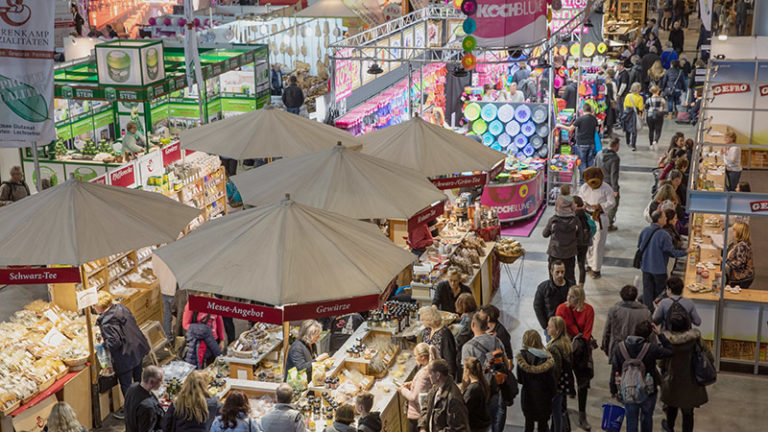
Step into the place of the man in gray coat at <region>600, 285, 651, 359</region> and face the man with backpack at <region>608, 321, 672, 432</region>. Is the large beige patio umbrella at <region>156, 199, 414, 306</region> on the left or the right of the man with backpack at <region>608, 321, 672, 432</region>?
right

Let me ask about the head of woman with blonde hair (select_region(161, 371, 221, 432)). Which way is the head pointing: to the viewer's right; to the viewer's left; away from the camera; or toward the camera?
away from the camera

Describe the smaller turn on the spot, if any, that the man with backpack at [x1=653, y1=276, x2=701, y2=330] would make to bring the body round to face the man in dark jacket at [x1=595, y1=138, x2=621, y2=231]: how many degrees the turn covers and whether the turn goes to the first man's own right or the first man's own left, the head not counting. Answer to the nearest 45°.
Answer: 0° — they already face them

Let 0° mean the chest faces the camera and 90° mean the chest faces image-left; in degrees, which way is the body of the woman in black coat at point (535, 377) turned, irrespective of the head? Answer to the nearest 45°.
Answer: approximately 180°

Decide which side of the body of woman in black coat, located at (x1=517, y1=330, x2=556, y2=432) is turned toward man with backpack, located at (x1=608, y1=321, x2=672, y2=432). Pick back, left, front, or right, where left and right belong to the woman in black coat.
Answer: right

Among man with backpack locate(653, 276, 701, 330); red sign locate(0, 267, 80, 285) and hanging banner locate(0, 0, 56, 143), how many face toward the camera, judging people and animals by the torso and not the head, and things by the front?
2

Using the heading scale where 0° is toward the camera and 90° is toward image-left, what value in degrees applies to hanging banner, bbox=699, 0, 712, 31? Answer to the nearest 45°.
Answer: approximately 45°

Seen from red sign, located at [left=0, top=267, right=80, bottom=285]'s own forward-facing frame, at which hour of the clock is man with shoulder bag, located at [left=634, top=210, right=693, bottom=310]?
The man with shoulder bag is roughly at 9 o'clock from the red sign.

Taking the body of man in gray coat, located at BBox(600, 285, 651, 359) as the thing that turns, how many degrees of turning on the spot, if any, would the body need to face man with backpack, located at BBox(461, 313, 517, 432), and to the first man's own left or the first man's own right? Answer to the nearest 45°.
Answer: approximately 135° to the first man's own left

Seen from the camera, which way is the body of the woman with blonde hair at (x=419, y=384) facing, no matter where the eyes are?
to the viewer's left

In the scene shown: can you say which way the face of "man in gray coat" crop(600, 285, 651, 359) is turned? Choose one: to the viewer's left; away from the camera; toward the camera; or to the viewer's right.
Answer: away from the camera

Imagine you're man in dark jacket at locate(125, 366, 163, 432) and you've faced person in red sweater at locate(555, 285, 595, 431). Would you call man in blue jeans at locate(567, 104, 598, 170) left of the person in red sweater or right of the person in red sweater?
left

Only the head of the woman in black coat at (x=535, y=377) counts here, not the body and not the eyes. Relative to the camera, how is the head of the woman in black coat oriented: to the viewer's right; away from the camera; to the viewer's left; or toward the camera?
away from the camera
